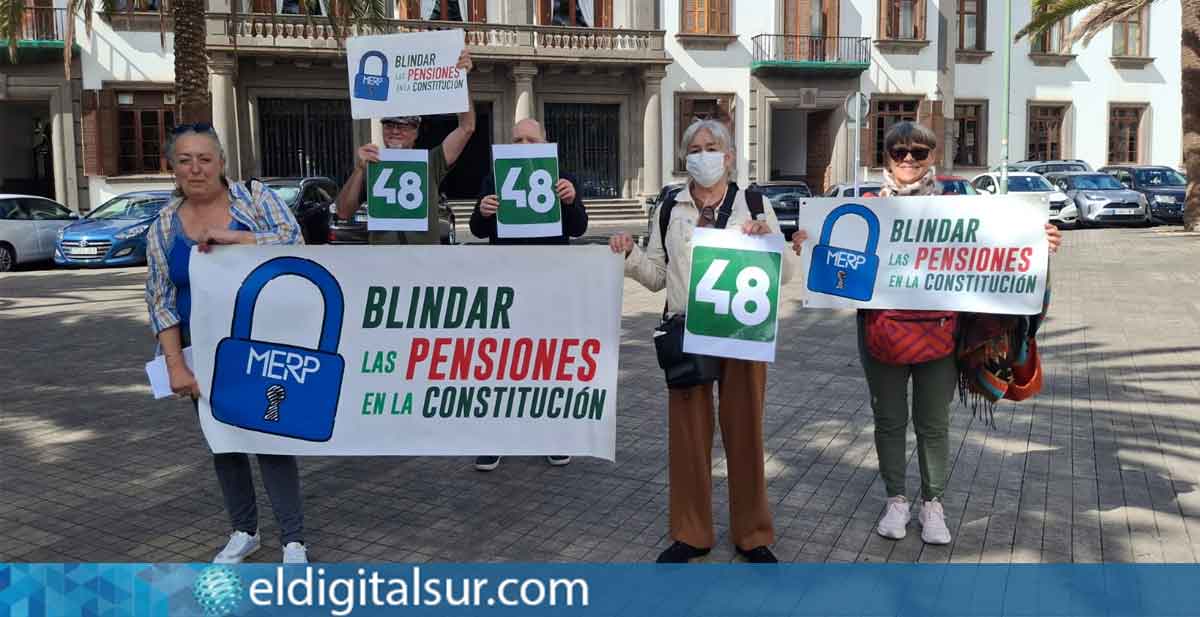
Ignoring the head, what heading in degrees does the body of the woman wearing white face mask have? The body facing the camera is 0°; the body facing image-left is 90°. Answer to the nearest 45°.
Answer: approximately 0°

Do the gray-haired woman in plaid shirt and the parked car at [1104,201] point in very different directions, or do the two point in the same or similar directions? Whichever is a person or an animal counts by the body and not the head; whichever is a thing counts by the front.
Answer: same or similar directions

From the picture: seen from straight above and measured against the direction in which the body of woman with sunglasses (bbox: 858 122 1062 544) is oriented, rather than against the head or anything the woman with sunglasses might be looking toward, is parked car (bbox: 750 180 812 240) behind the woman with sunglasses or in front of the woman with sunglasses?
behind

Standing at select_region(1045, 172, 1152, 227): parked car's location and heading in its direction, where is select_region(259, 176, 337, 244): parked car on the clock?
select_region(259, 176, 337, 244): parked car is roughly at 3 o'clock from select_region(1045, 172, 1152, 227): parked car.

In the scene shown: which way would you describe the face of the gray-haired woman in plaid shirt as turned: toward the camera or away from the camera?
toward the camera

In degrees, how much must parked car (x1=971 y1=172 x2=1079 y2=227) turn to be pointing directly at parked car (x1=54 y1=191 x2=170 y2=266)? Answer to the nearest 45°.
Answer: approximately 90° to its right

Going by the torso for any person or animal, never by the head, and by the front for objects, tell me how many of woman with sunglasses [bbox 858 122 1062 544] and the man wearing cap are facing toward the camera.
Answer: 2

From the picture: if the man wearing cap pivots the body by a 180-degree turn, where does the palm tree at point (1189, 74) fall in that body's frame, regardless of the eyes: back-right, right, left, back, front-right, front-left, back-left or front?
front-right

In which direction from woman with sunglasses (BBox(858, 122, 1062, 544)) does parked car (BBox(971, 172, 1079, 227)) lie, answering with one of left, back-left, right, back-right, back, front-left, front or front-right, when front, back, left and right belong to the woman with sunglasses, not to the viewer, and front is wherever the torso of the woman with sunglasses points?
back

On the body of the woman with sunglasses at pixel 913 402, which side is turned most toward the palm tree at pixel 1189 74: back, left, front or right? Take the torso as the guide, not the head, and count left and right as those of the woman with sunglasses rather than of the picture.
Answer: back

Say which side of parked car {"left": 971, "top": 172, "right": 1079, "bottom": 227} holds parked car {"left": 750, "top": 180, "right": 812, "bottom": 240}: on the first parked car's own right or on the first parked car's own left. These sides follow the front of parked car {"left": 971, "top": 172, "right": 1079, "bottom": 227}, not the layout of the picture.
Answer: on the first parked car's own right

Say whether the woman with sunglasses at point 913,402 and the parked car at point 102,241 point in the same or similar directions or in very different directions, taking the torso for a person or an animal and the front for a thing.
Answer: same or similar directions

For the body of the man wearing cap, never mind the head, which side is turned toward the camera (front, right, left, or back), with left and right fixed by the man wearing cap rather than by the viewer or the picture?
front

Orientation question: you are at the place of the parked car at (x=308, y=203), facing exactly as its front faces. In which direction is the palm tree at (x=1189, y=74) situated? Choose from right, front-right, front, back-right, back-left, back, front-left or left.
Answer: back-left

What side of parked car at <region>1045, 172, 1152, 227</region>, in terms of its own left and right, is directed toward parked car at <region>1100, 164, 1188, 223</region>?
left

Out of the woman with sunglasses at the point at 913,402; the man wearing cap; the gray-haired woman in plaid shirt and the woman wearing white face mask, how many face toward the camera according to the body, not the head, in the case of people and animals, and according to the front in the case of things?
4
